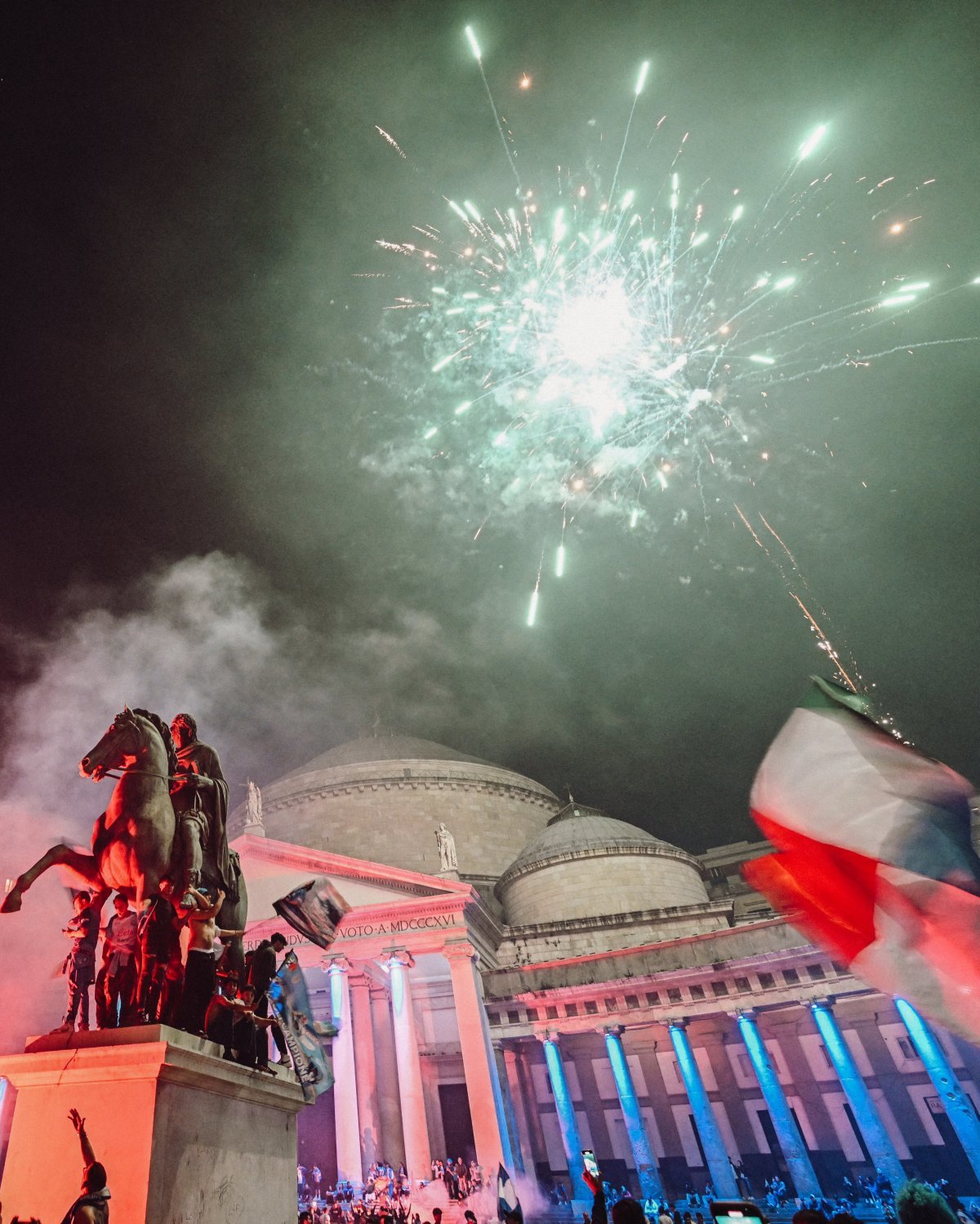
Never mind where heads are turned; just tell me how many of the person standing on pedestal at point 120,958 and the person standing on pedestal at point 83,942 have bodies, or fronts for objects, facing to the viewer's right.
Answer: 0

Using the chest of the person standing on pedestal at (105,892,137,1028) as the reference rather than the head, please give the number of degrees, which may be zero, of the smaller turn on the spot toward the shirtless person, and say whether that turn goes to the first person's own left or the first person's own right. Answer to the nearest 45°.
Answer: approximately 45° to the first person's own left

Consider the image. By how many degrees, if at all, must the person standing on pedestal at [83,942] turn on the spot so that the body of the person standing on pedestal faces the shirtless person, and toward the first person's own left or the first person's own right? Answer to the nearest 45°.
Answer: approximately 90° to the first person's own left

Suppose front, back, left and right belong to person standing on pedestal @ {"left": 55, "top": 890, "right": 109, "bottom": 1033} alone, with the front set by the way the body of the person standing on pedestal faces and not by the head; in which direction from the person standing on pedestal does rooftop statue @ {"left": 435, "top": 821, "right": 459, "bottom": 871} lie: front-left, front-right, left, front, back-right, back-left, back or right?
back

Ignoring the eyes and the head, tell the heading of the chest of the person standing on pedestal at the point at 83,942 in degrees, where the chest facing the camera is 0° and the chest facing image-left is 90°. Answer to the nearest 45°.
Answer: approximately 45°

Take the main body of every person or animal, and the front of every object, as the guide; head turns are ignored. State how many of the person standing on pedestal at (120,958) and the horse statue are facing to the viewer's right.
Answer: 0
